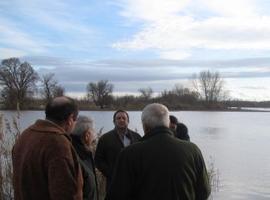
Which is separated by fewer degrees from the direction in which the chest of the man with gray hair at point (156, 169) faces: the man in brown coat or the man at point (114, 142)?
the man

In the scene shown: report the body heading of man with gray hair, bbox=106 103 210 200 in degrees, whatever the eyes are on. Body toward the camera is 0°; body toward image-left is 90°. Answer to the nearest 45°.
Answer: approximately 180°

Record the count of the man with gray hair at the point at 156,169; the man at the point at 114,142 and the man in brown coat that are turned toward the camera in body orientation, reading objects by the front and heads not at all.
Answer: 1

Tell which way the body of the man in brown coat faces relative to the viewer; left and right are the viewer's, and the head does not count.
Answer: facing away from the viewer and to the right of the viewer

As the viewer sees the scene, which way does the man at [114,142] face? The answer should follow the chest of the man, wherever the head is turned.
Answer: toward the camera

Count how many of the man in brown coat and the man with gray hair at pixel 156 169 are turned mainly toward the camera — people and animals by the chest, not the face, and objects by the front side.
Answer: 0

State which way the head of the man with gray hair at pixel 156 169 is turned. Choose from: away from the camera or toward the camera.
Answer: away from the camera

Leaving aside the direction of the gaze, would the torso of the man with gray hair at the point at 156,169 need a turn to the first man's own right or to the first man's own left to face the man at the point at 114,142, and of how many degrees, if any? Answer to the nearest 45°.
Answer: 0° — they already face them

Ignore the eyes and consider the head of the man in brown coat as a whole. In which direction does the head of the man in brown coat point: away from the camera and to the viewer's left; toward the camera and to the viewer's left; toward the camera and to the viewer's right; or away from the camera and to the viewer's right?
away from the camera and to the viewer's right

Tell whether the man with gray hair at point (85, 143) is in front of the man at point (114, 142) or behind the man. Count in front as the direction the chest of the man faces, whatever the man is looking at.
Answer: in front

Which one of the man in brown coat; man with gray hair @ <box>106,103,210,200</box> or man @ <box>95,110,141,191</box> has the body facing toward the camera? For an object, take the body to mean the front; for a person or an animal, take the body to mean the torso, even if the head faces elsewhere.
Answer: the man

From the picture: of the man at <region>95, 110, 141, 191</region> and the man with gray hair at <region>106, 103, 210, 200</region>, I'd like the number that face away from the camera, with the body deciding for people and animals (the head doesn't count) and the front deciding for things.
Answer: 1

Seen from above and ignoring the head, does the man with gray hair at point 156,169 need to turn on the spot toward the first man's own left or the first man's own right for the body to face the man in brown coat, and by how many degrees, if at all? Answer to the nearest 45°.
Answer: approximately 90° to the first man's own left

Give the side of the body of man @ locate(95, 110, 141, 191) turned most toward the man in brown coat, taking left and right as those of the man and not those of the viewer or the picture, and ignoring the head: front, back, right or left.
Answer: front

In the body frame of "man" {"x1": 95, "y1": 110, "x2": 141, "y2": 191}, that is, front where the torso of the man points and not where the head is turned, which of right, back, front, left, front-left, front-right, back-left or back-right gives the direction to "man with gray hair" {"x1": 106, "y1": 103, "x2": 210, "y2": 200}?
front
